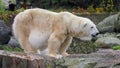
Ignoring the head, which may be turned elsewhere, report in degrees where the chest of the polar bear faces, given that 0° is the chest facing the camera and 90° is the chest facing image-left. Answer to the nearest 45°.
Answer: approximately 270°

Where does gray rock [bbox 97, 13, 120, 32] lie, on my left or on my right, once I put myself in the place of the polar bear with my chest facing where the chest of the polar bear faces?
on my left
